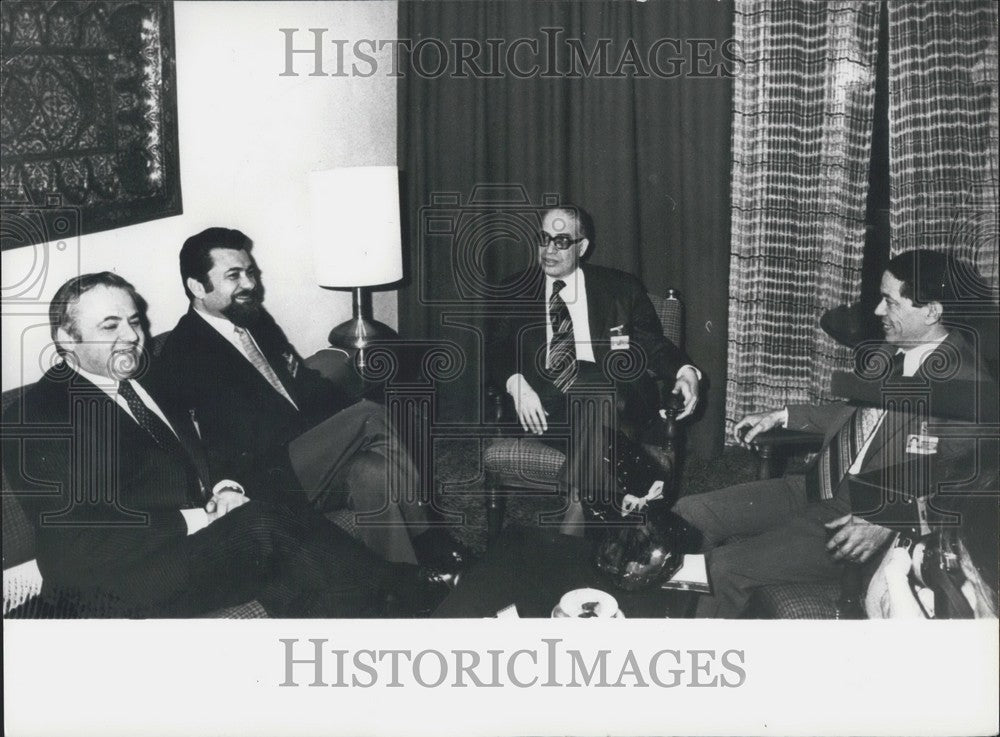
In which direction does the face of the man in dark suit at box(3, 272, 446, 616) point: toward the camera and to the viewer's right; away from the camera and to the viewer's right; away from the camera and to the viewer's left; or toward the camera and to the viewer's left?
toward the camera and to the viewer's right

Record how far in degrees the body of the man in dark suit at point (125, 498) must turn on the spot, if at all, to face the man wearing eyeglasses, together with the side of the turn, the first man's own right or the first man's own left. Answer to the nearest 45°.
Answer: approximately 45° to the first man's own left

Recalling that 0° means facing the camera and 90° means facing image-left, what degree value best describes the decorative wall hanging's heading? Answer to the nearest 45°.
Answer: approximately 315°

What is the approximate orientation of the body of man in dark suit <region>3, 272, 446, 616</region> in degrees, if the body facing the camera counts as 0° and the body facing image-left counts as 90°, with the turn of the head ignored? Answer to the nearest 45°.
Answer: approximately 315°

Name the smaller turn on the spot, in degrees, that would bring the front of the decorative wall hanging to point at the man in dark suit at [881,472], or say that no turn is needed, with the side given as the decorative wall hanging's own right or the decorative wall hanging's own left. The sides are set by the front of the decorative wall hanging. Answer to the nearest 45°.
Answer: approximately 45° to the decorative wall hanging's own left
